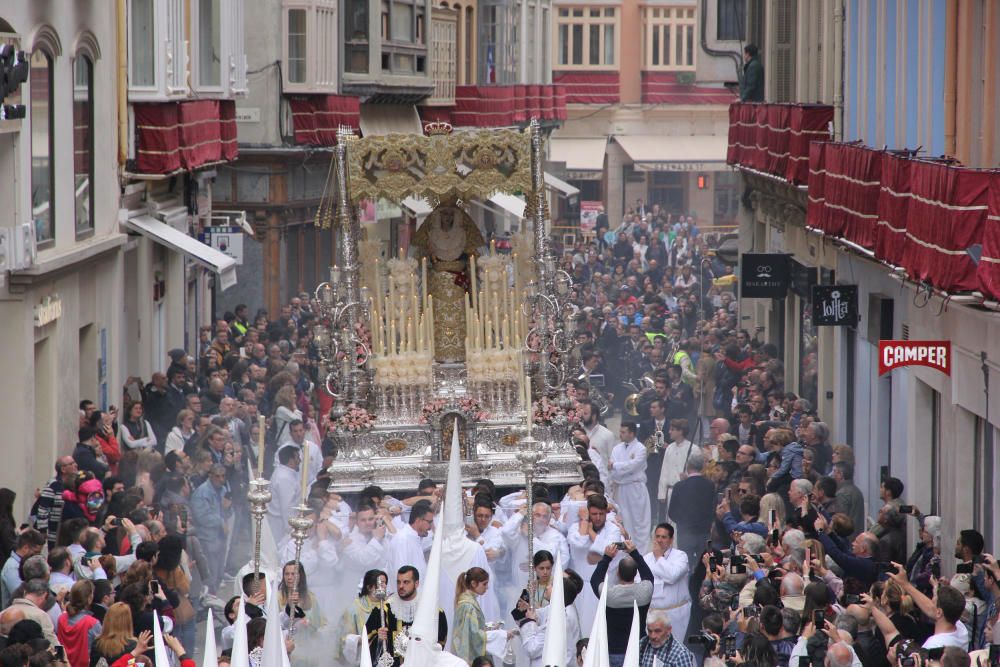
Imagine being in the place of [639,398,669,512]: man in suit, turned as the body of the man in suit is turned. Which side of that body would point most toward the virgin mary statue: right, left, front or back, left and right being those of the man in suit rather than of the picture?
right

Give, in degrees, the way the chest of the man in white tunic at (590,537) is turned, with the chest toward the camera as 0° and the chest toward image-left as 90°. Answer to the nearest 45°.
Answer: approximately 0°

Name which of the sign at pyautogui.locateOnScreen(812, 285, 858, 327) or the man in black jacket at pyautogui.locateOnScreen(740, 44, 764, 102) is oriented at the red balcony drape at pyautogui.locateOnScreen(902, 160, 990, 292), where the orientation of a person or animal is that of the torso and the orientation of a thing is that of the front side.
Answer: the sign
